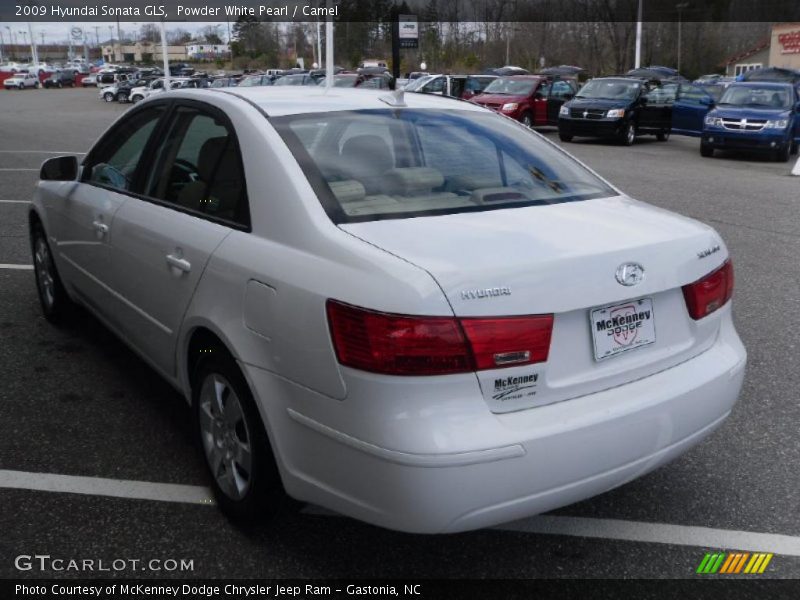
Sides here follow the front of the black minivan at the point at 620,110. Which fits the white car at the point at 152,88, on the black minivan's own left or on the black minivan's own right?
on the black minivan's own right

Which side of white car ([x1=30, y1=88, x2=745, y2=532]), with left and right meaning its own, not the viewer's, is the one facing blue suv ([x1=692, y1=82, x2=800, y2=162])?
right

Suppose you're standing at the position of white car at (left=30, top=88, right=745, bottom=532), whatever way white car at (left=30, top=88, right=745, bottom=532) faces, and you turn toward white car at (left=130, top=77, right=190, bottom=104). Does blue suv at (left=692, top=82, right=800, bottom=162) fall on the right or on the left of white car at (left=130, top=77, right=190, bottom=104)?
right

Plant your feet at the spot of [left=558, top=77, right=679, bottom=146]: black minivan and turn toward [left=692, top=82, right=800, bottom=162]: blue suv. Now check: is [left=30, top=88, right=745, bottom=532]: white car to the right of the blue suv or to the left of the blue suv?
right

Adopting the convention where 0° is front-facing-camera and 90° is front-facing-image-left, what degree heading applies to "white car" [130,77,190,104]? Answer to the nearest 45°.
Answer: approximately 45°

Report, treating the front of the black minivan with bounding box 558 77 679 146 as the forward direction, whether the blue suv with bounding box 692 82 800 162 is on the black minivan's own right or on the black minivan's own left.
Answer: on the black minivan's own left

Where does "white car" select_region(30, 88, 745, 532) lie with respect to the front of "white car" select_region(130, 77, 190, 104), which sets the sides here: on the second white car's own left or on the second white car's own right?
on the second white car's own left

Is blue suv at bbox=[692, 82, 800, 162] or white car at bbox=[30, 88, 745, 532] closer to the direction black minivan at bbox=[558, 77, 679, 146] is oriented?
the white car

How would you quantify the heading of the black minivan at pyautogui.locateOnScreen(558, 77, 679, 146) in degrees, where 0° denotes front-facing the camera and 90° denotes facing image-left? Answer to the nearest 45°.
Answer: approximately 45°

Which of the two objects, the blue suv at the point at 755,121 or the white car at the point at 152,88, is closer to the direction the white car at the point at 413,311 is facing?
the white car
